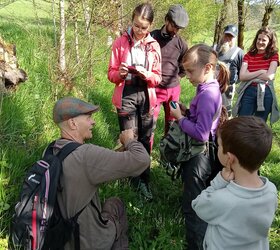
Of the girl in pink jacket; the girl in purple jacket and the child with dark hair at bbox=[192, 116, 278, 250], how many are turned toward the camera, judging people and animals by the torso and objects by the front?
1

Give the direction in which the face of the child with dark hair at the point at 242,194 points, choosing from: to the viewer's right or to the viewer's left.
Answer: to the viewer's left

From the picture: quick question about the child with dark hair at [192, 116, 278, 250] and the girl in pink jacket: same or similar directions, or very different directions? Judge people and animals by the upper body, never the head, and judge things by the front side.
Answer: very different directions

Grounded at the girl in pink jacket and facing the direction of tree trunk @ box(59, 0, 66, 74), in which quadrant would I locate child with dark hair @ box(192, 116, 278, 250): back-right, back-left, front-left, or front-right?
back-left

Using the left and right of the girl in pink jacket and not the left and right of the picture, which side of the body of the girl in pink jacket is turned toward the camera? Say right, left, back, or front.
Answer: front

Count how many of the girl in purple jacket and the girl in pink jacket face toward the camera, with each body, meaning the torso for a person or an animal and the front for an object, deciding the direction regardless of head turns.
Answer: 1

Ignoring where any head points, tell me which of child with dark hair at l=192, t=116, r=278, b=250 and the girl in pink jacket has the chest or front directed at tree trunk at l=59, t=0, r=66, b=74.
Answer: the child with dark hair

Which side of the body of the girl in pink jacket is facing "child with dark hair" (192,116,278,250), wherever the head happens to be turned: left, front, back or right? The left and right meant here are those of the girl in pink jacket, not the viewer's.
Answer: front

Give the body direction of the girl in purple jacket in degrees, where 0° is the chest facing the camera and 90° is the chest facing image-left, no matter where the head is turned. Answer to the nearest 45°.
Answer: approximately 90°

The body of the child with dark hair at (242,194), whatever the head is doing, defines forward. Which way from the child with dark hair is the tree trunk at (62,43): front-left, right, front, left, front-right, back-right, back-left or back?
front

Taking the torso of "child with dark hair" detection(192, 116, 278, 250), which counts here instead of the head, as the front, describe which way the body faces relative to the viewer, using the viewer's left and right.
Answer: facing away from the viewer and to the left of the viewer

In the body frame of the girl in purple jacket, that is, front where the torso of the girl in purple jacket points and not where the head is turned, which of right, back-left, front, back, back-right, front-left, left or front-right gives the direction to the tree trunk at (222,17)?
right

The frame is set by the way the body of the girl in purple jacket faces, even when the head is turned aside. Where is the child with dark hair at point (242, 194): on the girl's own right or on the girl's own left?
on the girl's own left
